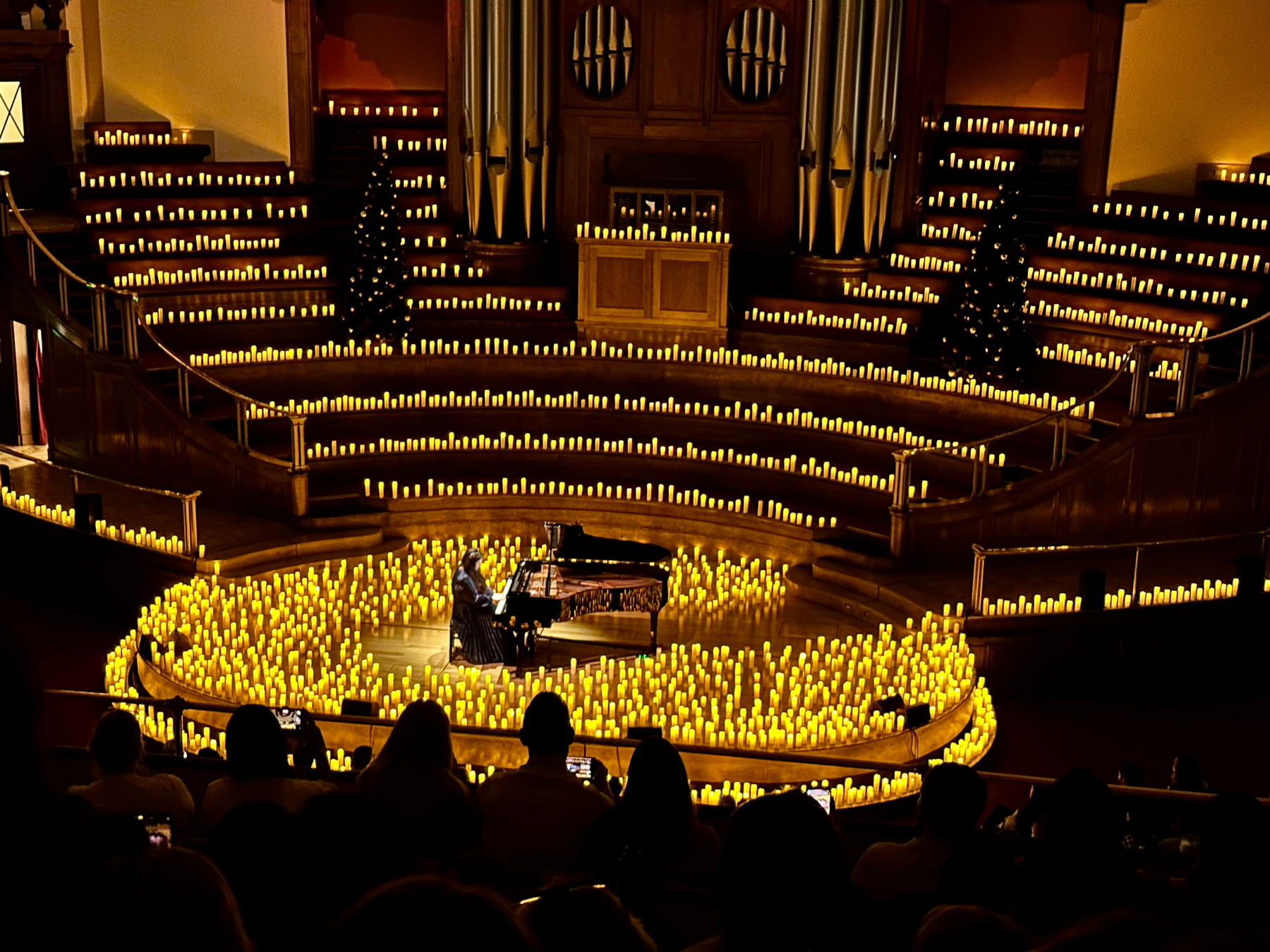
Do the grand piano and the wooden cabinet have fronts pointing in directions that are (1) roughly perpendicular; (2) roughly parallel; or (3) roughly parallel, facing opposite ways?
roughly perpendicular

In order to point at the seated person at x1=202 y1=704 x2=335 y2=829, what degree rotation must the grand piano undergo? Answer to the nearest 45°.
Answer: approximately 90° to its left

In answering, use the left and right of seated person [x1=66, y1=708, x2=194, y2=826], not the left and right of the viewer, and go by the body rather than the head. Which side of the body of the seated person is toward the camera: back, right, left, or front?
back

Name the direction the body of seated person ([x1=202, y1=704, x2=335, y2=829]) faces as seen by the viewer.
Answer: away from the camera

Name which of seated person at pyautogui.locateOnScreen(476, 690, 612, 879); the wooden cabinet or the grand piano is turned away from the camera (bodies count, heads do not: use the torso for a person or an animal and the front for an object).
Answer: the seated person

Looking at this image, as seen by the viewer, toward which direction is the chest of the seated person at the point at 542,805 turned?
away from the camera

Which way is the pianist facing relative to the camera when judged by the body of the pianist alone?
to the viewer's right

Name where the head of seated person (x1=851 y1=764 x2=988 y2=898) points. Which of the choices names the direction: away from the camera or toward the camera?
away from the camera

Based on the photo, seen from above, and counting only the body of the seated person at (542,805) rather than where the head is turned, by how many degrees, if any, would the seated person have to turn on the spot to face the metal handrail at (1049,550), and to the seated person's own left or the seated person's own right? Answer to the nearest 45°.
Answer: approximately 45° to the seated person's own right

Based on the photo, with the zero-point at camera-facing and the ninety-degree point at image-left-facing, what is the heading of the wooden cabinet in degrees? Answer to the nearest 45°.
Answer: approximately 0°

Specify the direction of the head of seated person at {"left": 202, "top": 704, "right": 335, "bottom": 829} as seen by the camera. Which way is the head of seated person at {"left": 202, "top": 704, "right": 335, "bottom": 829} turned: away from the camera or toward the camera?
away from the camera

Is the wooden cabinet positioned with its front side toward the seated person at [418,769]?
yes

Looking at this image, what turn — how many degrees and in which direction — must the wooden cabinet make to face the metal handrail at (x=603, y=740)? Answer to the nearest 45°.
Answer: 0° — it already faces it
